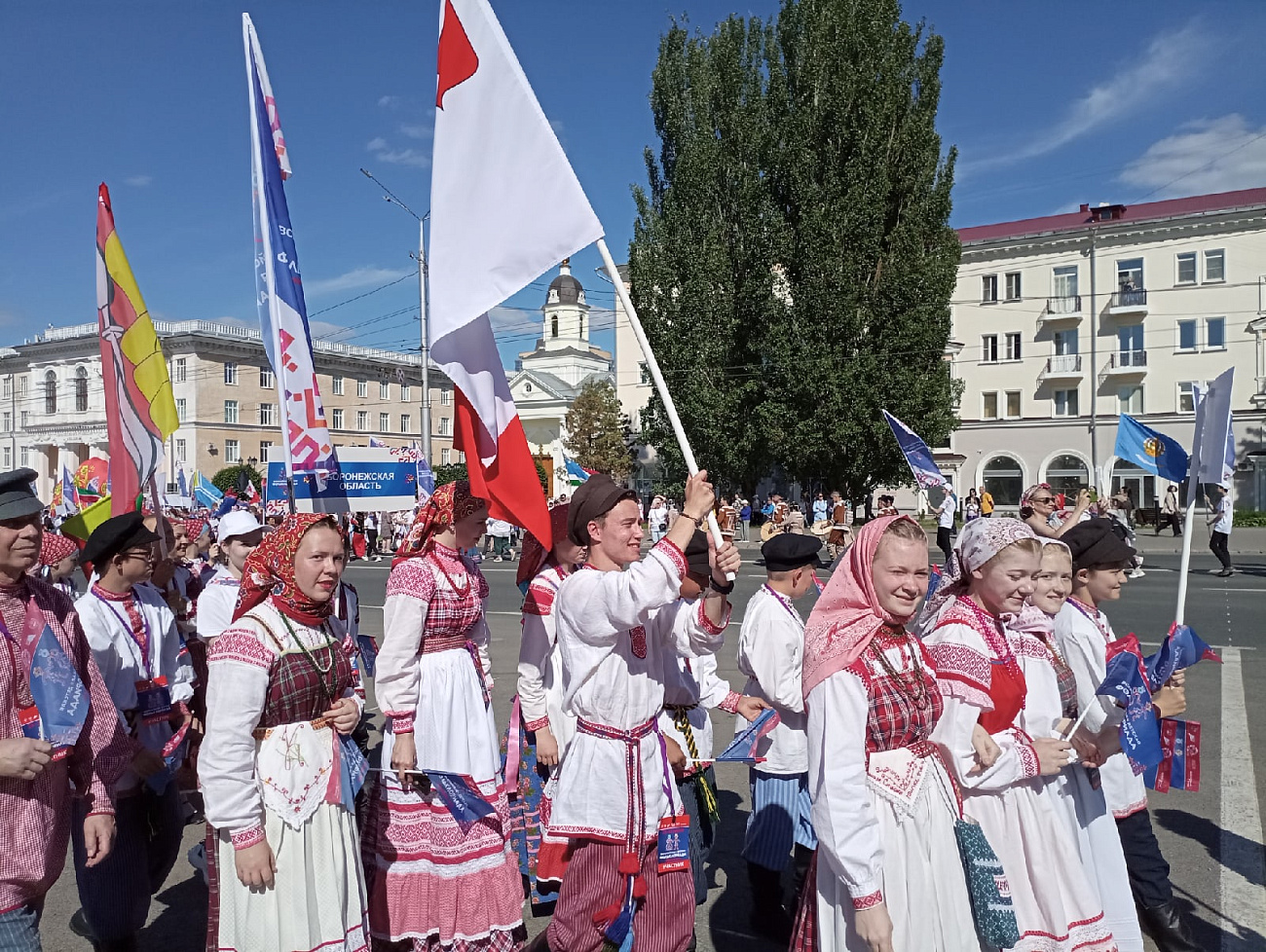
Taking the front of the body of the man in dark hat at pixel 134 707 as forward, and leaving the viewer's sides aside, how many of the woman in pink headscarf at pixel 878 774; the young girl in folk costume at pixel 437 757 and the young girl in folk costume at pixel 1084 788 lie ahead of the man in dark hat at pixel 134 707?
3

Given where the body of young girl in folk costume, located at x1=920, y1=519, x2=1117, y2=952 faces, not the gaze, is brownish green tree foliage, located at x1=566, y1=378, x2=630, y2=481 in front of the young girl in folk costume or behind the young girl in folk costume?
behind

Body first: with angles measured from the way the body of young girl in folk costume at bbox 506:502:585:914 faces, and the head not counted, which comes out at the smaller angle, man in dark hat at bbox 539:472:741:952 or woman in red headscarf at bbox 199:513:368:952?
the man in dark hat

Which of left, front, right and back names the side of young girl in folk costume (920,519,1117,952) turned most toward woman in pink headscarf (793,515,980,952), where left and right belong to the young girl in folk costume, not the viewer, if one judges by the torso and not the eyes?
right

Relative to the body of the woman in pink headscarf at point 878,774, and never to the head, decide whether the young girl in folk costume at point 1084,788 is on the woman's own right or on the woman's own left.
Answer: on the woman's own left

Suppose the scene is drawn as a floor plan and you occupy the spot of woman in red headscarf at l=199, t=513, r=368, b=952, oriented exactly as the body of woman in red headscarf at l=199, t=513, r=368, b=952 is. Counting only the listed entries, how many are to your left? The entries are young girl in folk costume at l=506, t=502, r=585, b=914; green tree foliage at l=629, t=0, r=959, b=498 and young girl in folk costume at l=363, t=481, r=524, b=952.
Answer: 3

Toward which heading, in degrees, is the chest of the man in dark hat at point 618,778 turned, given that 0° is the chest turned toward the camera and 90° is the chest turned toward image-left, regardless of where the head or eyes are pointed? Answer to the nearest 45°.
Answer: approximately 315°

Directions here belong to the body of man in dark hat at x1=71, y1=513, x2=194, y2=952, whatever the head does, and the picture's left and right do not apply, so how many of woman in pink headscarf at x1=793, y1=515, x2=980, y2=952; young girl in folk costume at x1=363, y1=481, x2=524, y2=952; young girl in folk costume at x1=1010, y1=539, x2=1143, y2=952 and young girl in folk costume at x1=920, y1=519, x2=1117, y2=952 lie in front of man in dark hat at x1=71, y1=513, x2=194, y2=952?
4
